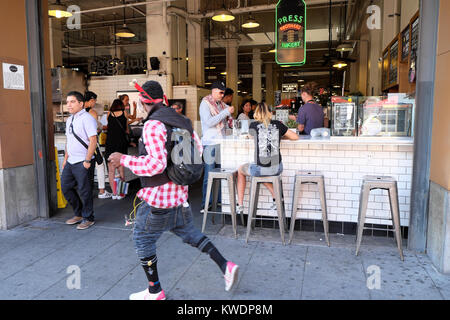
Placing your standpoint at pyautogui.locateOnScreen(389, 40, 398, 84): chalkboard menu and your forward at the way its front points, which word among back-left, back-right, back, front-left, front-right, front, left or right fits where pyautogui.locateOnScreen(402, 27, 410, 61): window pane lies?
front-left

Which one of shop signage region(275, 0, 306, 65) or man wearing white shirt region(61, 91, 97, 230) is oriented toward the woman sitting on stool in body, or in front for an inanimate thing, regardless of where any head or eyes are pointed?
the shop signage

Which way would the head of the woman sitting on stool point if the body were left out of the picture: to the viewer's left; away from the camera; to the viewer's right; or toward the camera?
away from the camera

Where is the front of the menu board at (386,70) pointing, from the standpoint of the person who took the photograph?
facing the viewer and to the left of the viewer

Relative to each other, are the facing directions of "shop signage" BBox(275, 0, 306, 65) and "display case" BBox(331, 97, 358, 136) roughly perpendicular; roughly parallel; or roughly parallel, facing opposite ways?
roughly parallel

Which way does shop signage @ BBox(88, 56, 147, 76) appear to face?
toward the camera

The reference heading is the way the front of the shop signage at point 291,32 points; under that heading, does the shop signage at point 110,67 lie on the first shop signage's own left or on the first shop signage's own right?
on the first shop signage's own right

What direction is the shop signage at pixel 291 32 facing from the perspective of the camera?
toward the camera

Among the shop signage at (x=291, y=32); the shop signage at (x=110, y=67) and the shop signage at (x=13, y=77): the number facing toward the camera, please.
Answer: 3

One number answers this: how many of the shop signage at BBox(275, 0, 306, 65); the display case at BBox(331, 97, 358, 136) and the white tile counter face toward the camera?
3

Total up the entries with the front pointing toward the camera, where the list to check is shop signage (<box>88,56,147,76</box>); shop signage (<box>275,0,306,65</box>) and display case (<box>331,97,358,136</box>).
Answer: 3

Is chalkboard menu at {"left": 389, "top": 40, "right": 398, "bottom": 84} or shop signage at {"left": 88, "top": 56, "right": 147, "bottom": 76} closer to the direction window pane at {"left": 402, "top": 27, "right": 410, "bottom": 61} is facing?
the shop signage

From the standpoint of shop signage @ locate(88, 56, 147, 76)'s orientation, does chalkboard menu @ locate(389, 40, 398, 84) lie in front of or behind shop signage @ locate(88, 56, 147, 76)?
in front
